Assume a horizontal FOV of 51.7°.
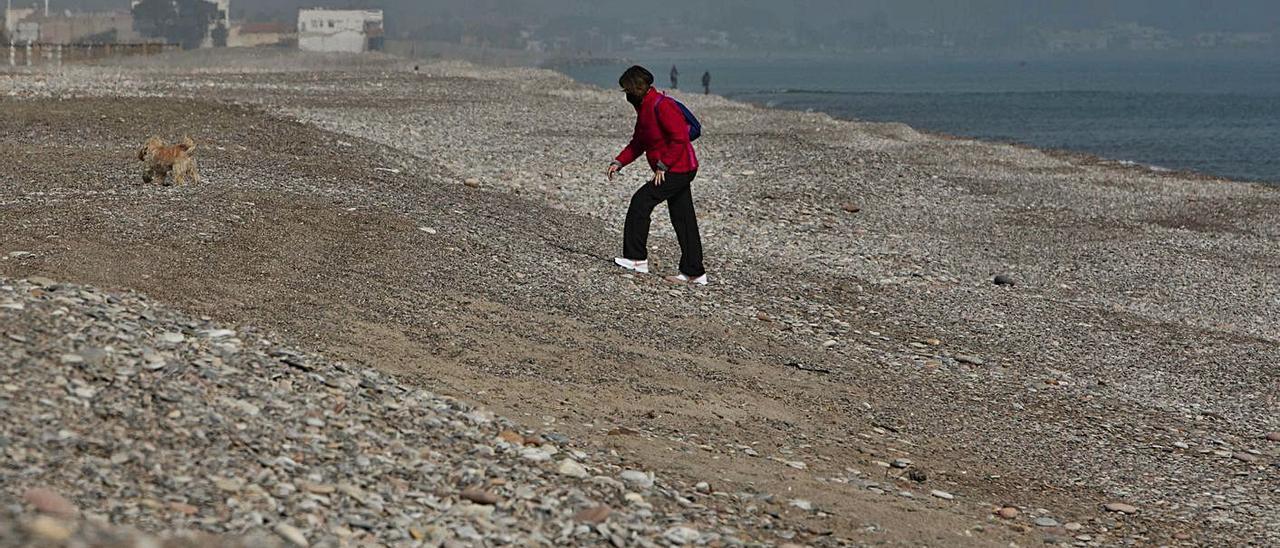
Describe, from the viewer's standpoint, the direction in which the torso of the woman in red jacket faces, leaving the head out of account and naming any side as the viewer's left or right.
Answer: facing to the left of the viewer

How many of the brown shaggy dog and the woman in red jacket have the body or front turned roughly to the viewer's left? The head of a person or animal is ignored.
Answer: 2

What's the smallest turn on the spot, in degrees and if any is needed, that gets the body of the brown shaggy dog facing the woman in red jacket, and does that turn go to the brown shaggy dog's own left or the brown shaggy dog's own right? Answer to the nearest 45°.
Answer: approximately 135° to the brown shaggy dog's own left

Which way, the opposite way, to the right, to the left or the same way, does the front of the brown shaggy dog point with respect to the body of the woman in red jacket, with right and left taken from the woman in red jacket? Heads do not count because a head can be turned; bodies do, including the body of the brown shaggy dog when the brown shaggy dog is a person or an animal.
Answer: the same way

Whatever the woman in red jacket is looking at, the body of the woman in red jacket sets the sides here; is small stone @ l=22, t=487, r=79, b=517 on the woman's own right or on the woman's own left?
on the woman's own left

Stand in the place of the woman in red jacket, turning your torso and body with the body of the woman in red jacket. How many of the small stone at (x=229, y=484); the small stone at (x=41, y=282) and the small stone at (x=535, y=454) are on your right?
0

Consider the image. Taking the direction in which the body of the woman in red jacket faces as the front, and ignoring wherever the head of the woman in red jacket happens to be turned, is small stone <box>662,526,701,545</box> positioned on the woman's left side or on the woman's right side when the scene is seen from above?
on the woman's left side

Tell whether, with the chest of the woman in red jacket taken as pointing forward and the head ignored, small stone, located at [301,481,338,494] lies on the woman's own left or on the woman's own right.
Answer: on the woman's own left

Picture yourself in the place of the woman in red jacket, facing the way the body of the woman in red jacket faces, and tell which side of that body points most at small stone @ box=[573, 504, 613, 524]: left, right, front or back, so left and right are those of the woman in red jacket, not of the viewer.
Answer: left

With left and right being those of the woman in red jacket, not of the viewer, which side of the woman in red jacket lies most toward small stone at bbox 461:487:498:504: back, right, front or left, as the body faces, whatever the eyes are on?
left

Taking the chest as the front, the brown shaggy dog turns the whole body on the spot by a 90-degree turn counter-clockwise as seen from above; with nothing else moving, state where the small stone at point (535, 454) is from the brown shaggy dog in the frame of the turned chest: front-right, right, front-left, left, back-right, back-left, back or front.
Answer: front

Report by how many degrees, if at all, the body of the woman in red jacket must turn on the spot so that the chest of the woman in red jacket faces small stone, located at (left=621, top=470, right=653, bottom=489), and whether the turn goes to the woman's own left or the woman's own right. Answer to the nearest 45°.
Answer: approximately 90° to the woman's own left

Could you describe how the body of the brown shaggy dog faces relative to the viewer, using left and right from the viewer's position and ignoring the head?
facing to the left of the viewer
